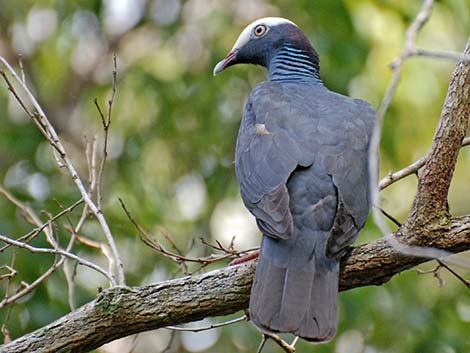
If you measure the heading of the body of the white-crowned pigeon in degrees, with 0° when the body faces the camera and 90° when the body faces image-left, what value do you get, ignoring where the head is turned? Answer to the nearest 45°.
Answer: approximately 180°

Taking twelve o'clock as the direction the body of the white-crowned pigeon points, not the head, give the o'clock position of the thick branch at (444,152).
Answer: The thick branch is roughly at 4 o'clock from the white-crowned pigeon.

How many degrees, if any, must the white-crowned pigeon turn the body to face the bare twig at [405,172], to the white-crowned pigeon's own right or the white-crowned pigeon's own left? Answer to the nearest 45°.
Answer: approximately 90° to the white-crowned pigeon's own right
